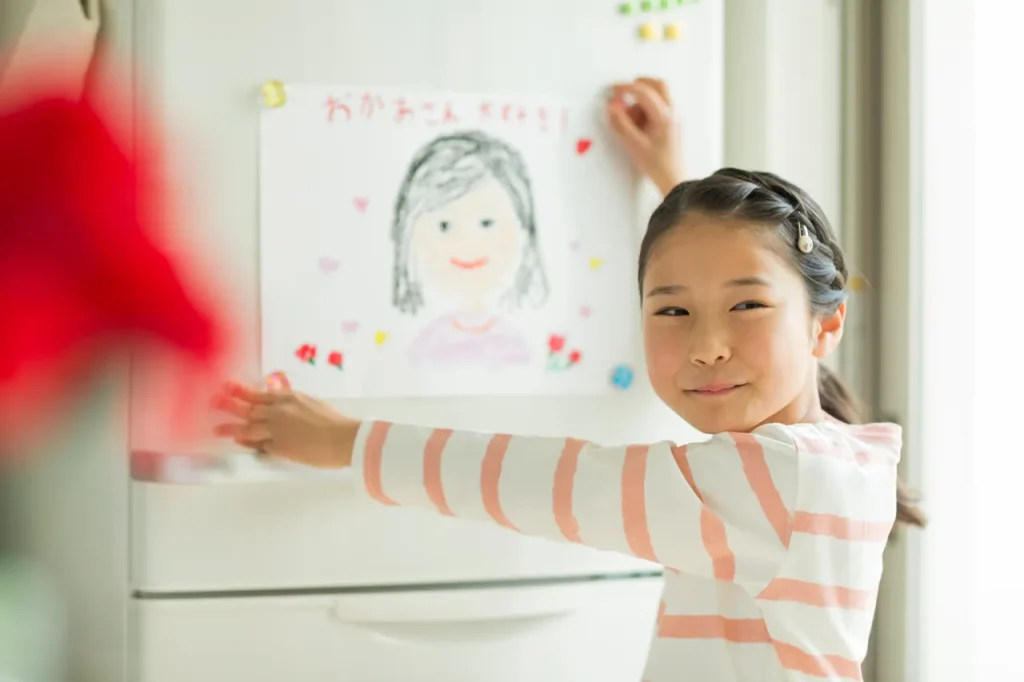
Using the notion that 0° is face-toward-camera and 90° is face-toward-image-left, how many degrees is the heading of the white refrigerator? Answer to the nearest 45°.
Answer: approximately 0°

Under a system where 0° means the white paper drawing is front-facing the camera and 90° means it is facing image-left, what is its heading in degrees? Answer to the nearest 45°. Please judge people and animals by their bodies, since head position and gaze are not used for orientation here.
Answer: approximately 0°
